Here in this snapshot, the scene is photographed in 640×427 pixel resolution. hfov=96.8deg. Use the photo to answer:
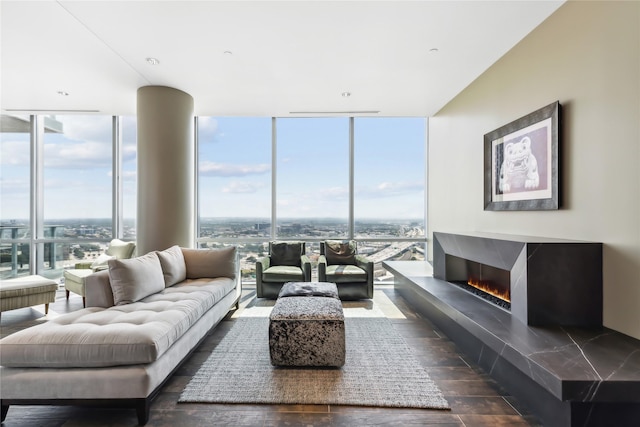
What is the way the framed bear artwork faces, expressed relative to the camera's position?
facing the viewer and to the left of the viewer

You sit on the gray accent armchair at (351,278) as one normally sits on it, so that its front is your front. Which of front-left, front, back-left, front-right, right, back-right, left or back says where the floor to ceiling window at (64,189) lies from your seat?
right

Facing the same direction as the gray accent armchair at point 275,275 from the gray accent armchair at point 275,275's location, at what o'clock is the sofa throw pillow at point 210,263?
The sofa throw pillow is roughly at 2 o'clock from the gray accent armchair.

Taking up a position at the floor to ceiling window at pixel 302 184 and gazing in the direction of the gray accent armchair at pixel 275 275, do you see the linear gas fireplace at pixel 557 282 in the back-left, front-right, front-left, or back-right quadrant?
front-left

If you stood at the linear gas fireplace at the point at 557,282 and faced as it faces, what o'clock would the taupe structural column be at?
The taupe structural column is roughly at 1 o'clock from the linear gas fireplace.

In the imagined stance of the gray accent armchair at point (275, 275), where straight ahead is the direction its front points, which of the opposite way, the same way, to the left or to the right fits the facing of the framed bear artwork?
to the right

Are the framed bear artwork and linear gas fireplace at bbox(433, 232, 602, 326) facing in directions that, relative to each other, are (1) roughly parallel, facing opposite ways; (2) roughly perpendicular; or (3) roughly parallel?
roughly parallel

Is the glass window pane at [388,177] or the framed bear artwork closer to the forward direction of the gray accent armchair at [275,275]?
the framed bear artwork

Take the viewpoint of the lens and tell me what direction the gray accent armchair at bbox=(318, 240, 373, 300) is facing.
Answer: facing the viewer

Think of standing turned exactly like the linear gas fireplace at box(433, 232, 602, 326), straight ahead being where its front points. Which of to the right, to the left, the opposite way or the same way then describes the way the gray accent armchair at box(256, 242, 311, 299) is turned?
to the left

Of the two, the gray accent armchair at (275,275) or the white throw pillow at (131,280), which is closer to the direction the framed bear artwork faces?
the white throw pillow

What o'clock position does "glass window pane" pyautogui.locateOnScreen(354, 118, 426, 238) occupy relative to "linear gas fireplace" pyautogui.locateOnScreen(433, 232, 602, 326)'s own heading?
The glass window pane is roughly at 3 o'clock from the linear gas fireplace.

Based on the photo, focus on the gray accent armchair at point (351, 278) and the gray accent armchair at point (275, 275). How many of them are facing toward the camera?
2

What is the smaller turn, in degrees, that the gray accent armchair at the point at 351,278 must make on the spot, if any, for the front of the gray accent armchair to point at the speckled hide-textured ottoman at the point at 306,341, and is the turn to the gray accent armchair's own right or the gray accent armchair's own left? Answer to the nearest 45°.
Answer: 0° — it already faces it

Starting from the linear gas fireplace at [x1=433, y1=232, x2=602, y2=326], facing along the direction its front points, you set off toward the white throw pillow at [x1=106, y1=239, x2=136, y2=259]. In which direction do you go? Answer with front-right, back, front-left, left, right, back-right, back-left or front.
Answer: front-right

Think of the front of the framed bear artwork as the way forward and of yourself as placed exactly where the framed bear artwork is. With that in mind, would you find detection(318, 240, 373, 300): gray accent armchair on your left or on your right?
on your right

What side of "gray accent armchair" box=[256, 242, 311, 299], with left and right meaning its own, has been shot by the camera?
front
